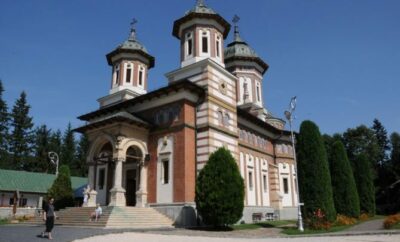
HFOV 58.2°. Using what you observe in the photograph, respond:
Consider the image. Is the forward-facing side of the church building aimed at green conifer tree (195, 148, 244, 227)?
no

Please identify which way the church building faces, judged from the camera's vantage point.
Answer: facing the viewer and to the left of the viewer

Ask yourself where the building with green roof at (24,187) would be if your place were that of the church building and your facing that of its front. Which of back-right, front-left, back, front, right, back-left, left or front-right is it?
right

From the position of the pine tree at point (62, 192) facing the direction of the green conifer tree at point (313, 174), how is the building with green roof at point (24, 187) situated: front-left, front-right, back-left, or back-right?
back-left

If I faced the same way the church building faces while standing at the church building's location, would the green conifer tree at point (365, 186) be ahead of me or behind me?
behind

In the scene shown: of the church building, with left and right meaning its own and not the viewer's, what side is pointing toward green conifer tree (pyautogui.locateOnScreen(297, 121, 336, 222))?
left

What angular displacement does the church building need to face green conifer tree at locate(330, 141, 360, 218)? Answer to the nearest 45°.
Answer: approximately 135° to its left
